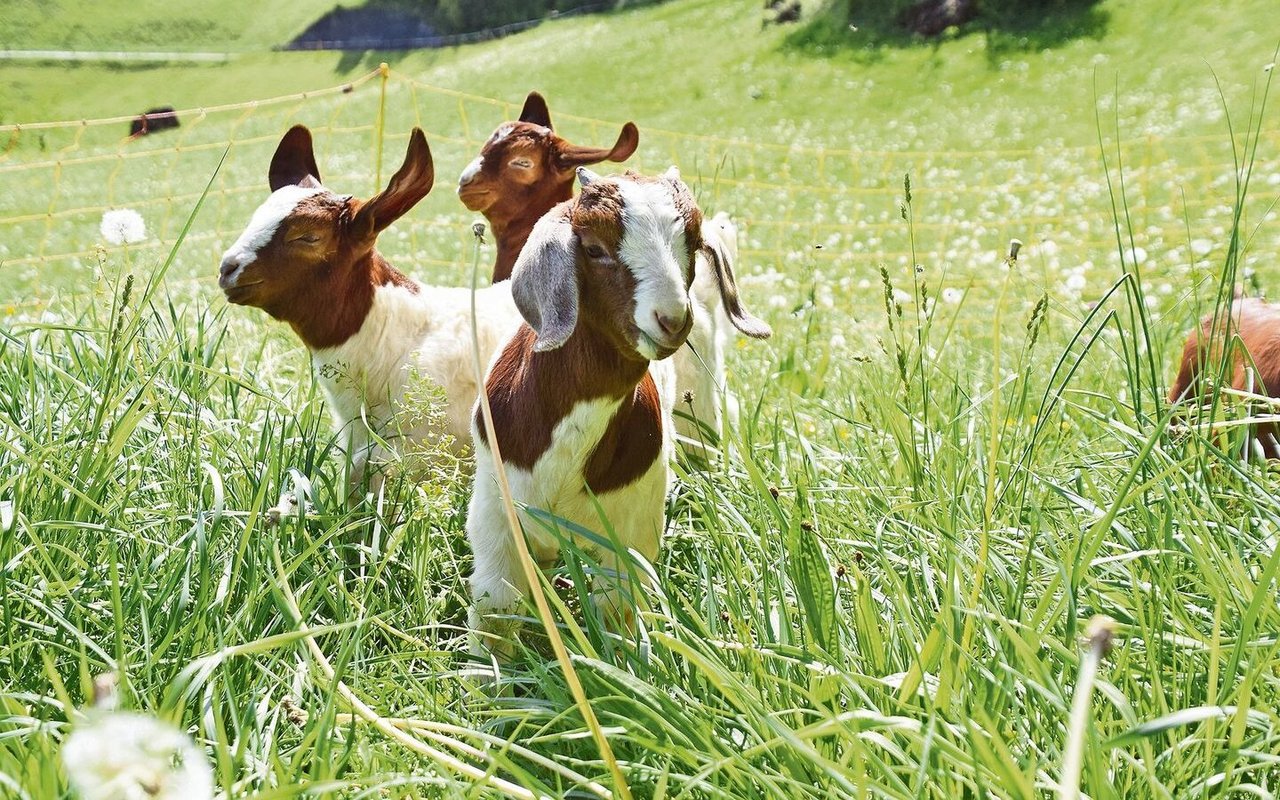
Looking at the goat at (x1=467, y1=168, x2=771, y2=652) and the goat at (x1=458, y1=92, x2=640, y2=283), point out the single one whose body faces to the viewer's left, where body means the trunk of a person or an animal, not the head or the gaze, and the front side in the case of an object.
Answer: the goat at (x1=458, y1=92, x2=640, y2=283)

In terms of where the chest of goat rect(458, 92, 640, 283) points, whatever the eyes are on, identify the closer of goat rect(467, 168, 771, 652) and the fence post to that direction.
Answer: the fence post

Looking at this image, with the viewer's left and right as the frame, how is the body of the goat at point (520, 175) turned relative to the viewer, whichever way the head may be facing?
facing to the left of the viewer

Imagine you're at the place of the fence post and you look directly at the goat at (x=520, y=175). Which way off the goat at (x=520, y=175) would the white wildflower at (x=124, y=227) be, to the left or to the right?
right

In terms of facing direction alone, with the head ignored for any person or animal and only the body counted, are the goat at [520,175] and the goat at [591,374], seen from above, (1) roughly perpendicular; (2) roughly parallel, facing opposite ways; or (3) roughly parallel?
roughly perpendicular

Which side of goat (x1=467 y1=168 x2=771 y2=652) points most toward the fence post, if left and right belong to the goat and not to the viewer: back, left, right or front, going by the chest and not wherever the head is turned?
back

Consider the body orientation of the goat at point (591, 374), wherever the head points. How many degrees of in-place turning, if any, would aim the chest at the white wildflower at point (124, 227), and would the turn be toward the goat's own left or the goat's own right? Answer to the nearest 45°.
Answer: approximately 135° to the goat's own right

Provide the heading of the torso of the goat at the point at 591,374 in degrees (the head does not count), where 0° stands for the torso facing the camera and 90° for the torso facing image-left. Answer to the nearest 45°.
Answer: approximately 0°

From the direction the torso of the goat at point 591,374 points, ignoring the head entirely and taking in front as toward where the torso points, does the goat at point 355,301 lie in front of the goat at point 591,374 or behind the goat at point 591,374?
behind

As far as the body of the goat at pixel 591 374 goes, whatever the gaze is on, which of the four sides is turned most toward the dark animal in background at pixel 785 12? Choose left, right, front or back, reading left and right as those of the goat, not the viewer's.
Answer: back

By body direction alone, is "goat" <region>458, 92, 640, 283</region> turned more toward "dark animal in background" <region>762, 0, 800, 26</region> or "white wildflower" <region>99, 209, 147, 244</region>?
the white wildflower
